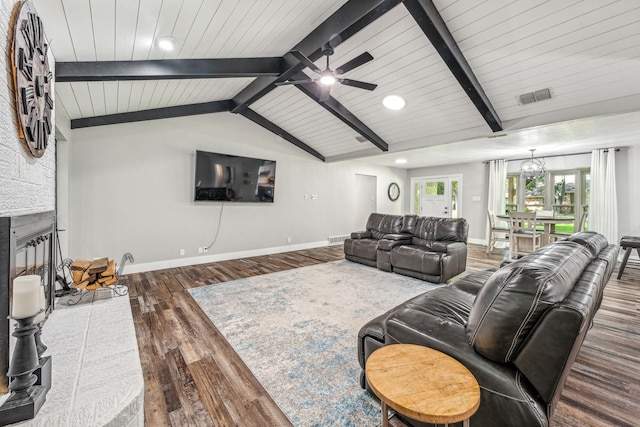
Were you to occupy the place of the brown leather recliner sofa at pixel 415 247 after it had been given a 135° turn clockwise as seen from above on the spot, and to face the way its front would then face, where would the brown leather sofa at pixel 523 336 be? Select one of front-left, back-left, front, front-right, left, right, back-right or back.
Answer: back

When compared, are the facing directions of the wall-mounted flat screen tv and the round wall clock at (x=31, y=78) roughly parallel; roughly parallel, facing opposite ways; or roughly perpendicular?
roughly perpendicular

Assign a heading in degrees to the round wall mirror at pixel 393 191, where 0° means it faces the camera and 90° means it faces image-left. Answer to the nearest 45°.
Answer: approximately 315°

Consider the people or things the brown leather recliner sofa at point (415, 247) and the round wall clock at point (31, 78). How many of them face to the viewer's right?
1

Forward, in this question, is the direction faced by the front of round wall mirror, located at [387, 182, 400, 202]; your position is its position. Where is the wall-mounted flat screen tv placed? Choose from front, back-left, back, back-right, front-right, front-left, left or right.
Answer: right

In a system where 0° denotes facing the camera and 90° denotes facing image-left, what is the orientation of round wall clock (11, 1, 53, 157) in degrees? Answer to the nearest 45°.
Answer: approximately 270°

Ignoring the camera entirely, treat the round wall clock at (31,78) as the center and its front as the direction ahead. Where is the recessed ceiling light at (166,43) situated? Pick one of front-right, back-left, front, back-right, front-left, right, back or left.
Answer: front-left

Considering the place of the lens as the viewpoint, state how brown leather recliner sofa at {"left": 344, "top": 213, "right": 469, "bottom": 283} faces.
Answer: facing the viewer and to the left of the viewer

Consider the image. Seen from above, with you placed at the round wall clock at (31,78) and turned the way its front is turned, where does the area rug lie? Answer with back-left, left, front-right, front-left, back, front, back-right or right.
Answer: front

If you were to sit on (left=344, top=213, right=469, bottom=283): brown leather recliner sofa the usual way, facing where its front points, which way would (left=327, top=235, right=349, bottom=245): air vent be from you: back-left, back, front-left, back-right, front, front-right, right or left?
right

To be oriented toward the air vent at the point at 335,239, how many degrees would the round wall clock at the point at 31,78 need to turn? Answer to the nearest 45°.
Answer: approximately 45° to its left

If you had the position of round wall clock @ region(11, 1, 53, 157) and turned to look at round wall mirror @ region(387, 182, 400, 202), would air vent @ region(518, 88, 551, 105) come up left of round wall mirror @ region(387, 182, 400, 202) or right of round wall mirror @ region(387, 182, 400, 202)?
right

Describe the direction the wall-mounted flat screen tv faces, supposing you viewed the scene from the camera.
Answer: facing the viewer and to the right of the viewer

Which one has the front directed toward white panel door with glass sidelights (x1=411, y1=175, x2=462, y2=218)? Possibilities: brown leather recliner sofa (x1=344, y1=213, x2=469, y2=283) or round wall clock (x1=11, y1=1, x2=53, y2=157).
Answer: the round wall clock

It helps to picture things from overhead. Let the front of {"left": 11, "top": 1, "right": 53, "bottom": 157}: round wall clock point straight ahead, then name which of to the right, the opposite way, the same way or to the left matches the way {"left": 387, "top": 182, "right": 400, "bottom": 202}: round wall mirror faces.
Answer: to the right

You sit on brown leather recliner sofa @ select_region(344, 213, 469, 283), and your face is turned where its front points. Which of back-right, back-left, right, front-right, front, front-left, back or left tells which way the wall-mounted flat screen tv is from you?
front-right
